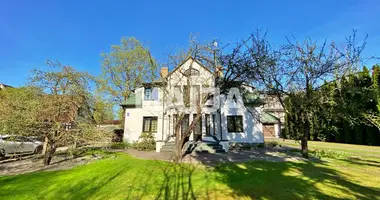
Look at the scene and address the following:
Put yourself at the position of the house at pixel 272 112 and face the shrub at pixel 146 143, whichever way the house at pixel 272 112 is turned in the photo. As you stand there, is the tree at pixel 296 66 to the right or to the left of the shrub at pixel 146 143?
left

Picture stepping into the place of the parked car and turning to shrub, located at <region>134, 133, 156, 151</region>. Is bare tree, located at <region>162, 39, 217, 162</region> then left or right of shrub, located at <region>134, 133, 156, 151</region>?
right

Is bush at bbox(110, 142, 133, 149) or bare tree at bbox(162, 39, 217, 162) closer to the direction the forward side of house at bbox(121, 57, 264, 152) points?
the bare tree

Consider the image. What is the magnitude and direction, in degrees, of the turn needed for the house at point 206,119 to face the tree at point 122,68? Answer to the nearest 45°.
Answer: approximately 135° to its right

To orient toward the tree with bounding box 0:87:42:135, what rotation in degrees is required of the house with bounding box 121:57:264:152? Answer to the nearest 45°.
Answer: approximately 45° to its right

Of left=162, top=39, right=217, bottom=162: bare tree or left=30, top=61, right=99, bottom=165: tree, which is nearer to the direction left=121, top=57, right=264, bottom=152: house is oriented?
the bare tree

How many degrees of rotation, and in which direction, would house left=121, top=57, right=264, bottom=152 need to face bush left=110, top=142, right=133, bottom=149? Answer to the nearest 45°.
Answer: approximately 90° to its right

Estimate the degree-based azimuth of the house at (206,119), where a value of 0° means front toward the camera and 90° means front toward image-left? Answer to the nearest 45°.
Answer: approximately 0°

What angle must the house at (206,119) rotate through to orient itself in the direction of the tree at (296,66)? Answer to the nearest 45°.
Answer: approximately 45° to its left
